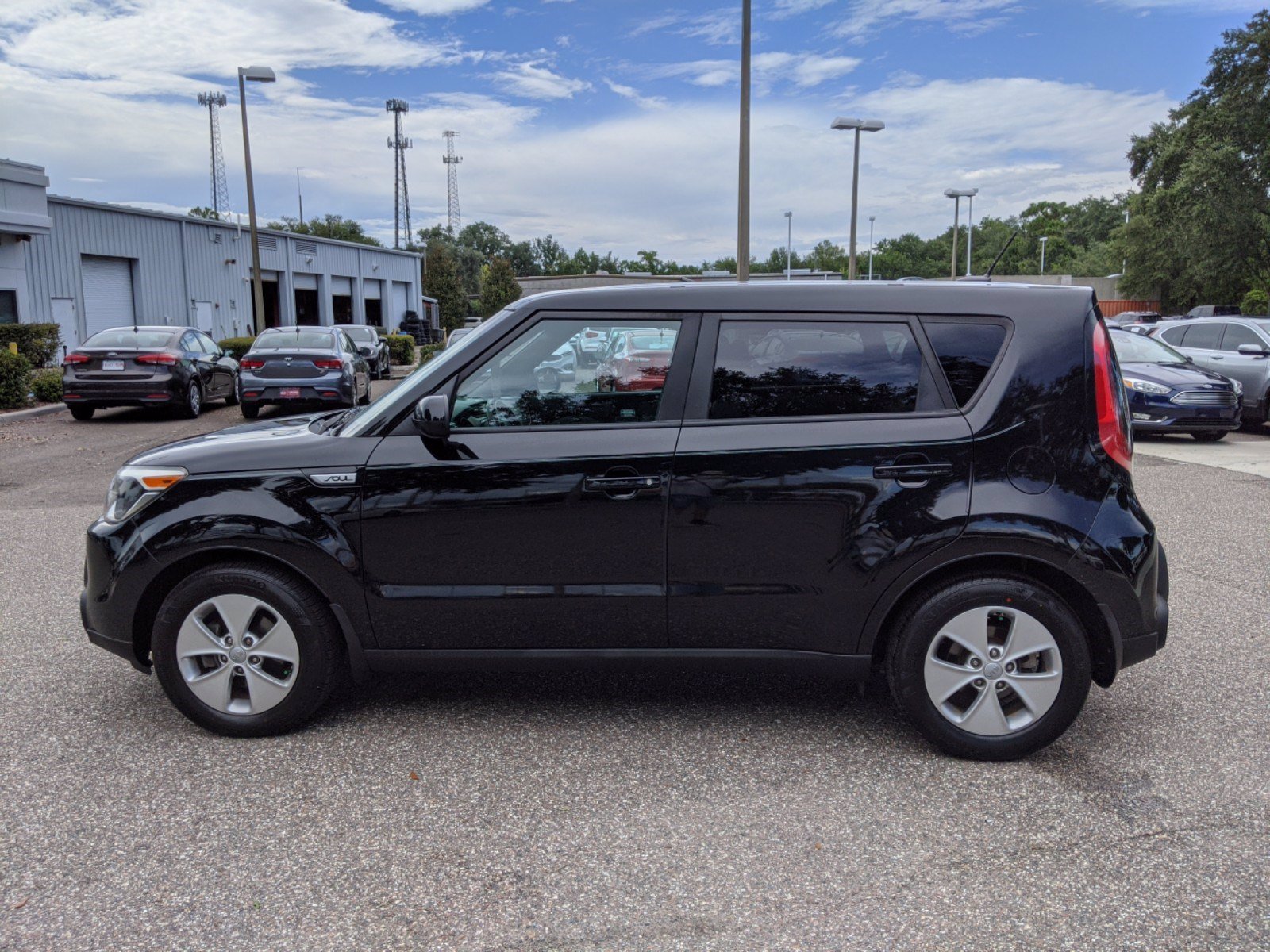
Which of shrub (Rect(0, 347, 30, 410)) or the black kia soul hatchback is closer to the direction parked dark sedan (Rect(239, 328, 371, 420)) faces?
the shrub

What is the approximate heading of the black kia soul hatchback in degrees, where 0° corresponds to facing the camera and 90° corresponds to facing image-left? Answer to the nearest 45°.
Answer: approximately 90°

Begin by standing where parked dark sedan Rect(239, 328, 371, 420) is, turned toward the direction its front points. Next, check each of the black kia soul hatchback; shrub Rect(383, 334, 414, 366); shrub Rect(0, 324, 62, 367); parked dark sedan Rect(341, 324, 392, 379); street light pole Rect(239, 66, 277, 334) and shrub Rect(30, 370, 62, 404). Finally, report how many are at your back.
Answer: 1

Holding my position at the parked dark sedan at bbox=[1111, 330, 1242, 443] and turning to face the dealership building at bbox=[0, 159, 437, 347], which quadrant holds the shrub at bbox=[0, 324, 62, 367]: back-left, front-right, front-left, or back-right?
front-left

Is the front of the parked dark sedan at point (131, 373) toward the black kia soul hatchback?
no

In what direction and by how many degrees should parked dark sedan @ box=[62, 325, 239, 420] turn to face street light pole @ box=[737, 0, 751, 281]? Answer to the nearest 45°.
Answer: approximately 45° to its right

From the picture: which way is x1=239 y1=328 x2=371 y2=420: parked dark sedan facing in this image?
away from the camera

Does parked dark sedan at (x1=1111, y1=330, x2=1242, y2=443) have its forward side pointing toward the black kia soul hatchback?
no

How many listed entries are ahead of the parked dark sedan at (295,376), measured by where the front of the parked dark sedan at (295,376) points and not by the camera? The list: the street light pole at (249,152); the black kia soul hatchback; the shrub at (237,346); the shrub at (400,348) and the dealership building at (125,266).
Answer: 4

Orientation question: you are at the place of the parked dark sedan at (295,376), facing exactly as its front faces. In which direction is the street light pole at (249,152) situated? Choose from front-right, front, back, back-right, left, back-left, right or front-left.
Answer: front

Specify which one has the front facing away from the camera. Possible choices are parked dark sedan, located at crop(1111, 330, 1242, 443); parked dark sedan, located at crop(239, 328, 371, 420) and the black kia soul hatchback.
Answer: parked dark sedan, located at crop(239, 328, 371, 420)

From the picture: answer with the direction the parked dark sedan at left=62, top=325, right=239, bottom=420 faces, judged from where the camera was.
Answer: facing away from the viewer and to the right of the viewer

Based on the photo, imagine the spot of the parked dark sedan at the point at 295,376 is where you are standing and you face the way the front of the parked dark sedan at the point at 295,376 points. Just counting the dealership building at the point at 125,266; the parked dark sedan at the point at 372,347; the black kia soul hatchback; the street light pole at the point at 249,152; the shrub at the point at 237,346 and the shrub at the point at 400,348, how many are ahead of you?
5

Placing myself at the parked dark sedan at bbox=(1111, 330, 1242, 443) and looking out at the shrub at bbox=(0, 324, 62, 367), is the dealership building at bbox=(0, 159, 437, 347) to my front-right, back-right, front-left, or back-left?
front-right

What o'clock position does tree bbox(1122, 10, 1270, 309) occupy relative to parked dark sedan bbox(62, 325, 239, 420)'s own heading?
The tree is roughly at 1 o'clock from the parked dark sedan.

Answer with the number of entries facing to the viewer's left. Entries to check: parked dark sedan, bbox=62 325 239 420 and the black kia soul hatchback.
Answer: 1

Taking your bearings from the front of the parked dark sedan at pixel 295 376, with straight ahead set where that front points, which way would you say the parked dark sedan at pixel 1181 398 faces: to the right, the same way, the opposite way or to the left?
the opposite way

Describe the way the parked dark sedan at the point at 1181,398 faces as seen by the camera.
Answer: facing the viewer and to the right of the viewer
